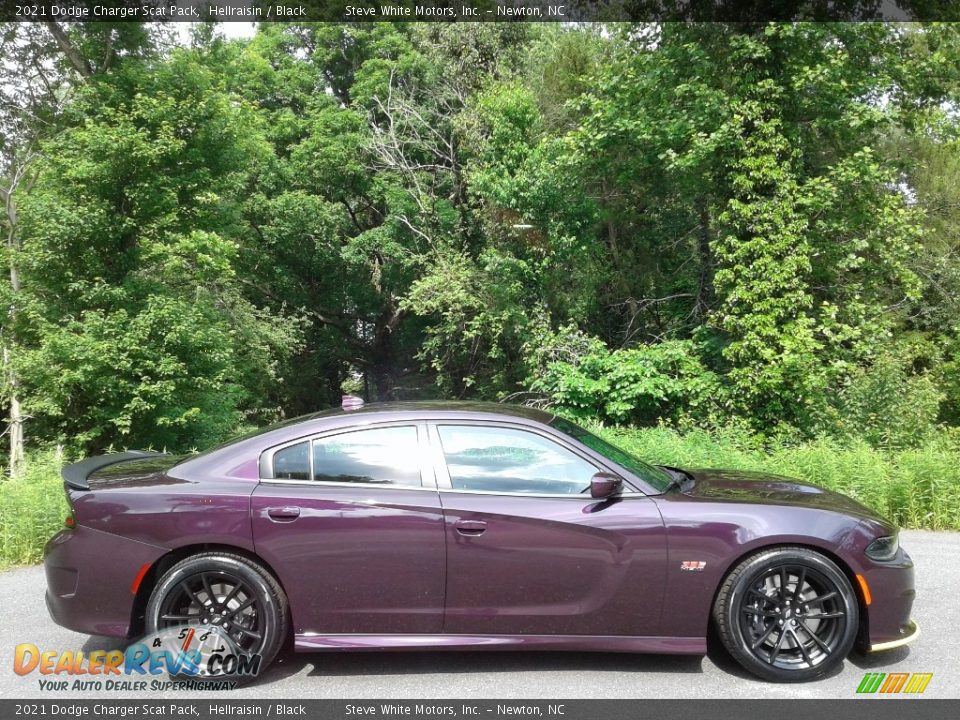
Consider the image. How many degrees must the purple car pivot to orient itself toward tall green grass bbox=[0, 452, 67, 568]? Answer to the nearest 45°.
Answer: approximately 135° to its left

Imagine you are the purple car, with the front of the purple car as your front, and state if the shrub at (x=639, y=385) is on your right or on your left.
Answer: on your left

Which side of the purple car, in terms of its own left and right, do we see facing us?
right
